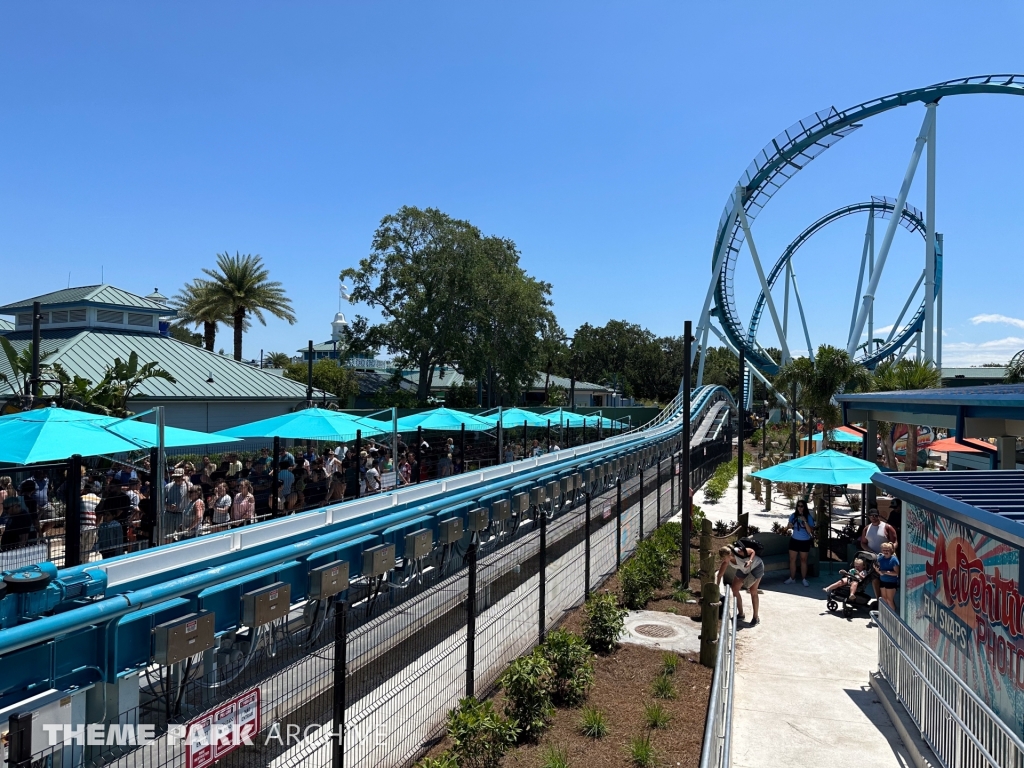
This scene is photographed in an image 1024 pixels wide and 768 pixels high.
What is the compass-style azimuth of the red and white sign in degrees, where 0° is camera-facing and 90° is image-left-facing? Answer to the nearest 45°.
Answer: approximately 315°

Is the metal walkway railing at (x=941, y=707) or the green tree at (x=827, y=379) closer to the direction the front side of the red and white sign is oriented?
the metal walkway railing

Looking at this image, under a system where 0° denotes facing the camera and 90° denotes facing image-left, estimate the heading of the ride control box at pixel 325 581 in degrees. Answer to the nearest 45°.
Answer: approximately 315°

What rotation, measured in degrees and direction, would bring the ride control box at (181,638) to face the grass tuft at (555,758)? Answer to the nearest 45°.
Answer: approximately 45° to its left

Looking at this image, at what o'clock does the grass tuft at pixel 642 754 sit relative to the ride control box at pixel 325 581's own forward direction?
The grass tuft is roughly at 11 o'clock from the ride control box.

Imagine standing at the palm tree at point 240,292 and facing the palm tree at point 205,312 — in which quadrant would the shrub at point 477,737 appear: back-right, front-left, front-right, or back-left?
back-left

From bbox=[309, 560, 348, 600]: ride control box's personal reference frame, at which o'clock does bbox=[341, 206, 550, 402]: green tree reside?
The green tree is roughly at 8 o'clock from the ride control box.

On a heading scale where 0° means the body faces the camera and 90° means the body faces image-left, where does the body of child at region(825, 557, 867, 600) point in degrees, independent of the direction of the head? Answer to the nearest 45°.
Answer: approximately 45°
